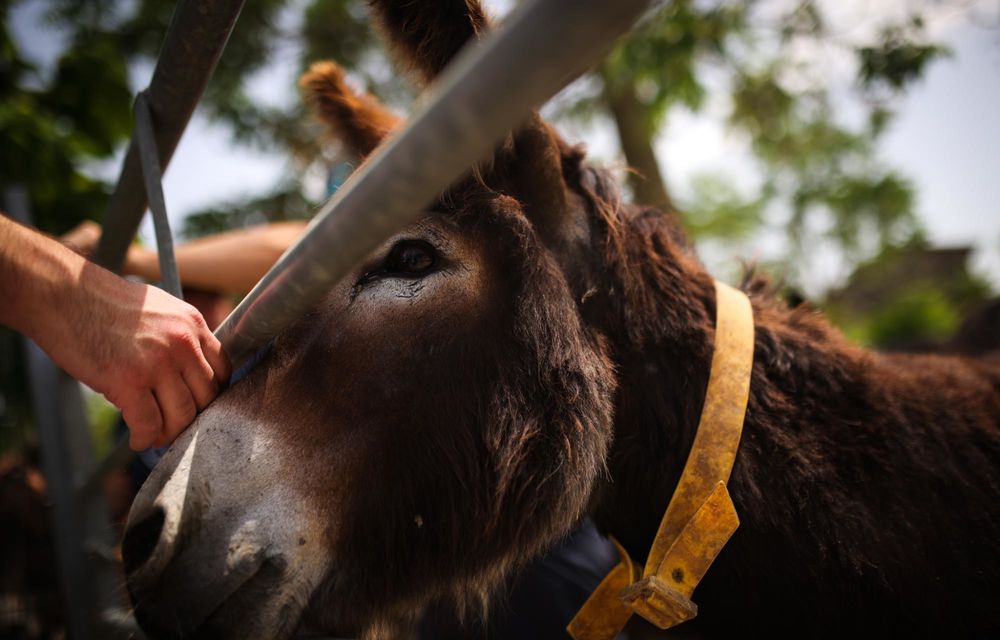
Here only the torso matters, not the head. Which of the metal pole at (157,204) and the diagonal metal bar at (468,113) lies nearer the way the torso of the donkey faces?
the metal pole

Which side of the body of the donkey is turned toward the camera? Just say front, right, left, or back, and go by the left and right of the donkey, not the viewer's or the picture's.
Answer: left

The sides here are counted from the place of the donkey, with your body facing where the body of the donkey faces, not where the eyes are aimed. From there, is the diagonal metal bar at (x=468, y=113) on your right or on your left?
on your left

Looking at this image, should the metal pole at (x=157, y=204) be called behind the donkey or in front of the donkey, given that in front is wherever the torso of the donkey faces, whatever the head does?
in front

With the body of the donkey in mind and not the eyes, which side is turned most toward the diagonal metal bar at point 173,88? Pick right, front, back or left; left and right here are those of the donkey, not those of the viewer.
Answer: front
